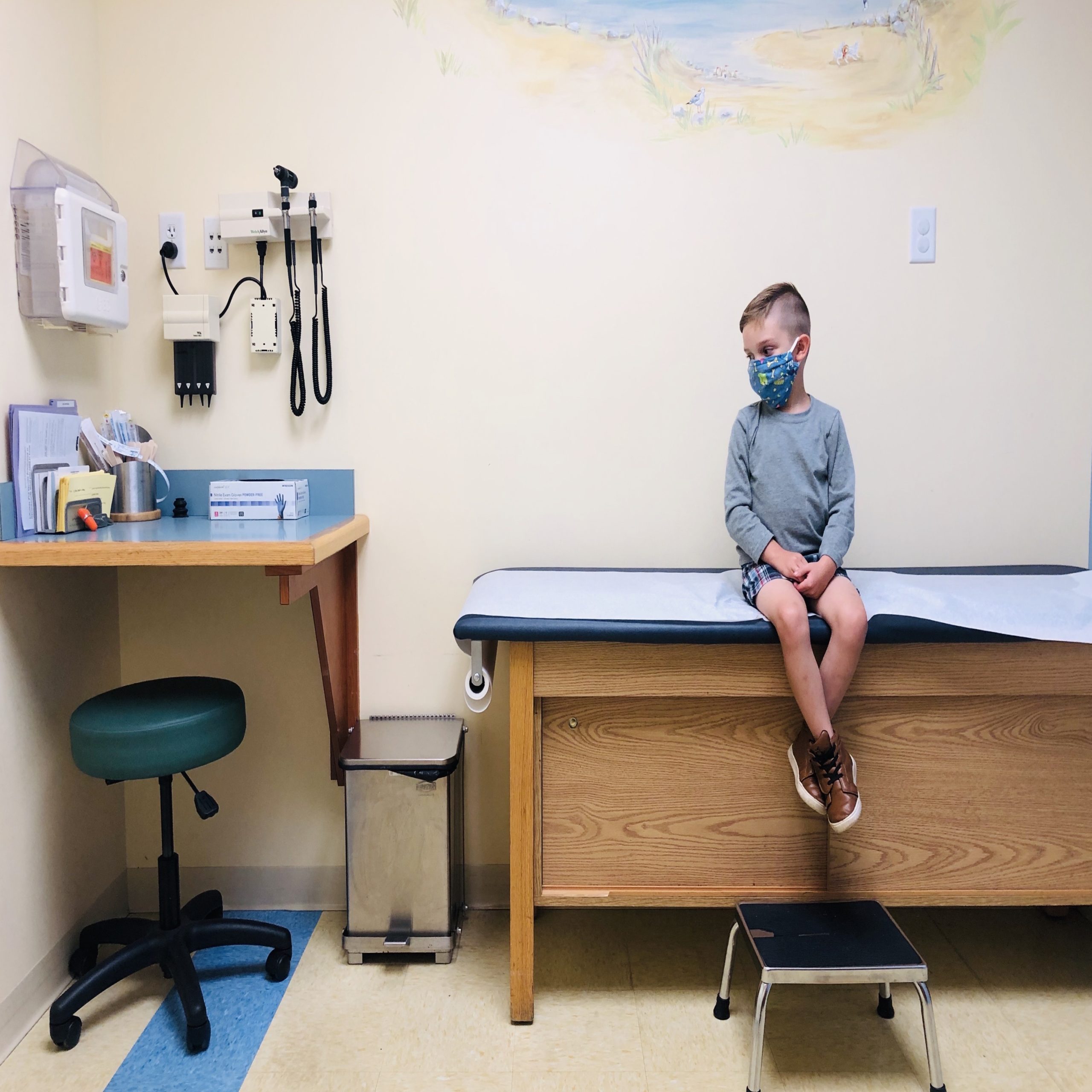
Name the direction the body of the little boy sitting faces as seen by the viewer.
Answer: toward the camera

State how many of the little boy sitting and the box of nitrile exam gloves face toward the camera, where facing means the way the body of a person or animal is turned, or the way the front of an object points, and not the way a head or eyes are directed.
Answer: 2

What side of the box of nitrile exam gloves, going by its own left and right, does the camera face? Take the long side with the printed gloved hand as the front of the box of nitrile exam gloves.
front

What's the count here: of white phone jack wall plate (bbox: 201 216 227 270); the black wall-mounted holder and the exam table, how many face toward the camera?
3

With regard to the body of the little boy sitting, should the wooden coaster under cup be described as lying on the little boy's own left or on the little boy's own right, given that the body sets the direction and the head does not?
on the little boy's own right

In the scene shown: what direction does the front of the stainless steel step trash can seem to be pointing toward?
toward the camera

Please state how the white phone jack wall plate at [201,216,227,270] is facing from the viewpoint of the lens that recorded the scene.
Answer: facing the viewer

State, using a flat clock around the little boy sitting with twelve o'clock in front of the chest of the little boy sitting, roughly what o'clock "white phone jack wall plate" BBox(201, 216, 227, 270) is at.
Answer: The white phone jack wall plate is roughly at 3 o'clock from the little boy sitting.
